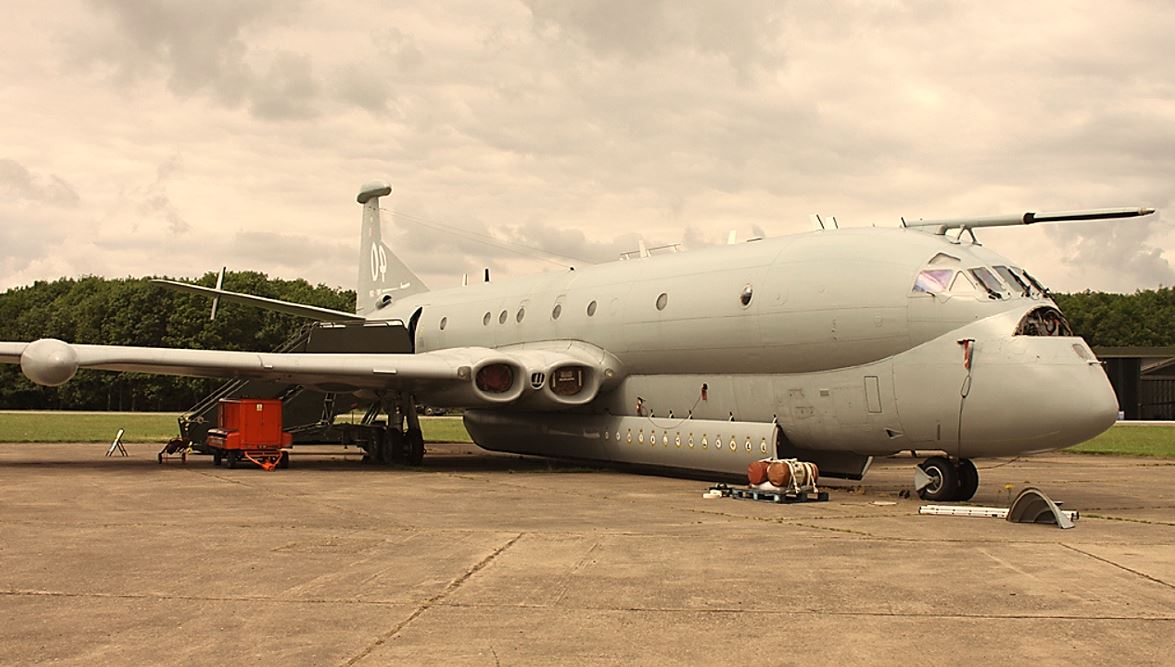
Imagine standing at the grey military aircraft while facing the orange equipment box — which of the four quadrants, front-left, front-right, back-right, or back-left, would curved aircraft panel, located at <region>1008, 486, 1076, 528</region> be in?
back-left

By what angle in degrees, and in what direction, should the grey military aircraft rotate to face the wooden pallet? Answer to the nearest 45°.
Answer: approximately 45° to its right

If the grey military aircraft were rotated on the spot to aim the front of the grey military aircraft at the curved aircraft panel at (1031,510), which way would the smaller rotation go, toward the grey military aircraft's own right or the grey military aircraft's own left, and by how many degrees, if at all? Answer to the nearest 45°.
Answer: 0° — it already faces it

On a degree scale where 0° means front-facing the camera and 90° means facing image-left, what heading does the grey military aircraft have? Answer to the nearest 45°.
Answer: approximately 315°

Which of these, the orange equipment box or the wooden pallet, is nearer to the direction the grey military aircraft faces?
the wooden pallet

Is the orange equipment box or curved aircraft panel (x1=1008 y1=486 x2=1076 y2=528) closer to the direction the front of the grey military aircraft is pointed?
the curved aircraft panel
